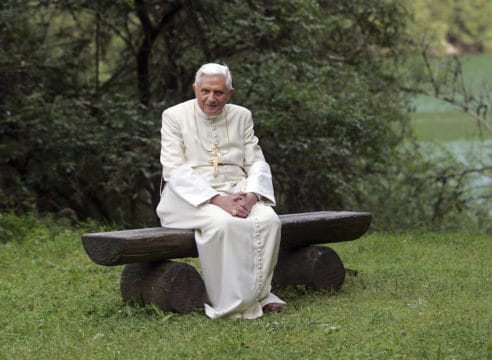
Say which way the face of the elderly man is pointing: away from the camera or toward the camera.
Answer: toward the camera

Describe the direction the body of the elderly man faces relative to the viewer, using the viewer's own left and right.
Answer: facing the viewer and to the right of the viewer
